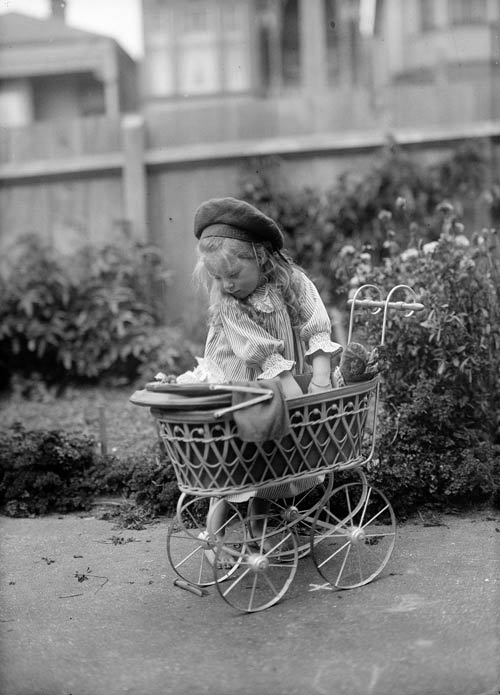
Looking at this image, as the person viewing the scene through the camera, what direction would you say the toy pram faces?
facing the viewer and to the left of the viewer

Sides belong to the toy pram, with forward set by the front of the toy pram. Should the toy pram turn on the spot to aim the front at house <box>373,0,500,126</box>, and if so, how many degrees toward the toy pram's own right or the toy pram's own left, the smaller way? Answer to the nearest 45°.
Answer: approximately 135° to the toy pram's own right

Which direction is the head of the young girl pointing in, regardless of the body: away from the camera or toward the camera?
toward the camera

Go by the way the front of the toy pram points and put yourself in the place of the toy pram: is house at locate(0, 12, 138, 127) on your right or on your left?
on your right

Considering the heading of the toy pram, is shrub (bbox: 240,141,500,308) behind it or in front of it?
behind

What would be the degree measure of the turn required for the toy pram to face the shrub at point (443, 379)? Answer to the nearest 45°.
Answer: approximately 180°
